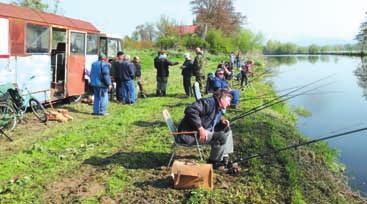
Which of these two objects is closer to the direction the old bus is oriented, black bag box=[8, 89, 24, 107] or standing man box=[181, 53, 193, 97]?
the standing man

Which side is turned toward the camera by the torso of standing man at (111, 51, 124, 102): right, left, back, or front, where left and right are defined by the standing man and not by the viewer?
right

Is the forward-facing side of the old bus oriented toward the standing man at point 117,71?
yes

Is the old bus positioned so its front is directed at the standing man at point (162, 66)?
yes

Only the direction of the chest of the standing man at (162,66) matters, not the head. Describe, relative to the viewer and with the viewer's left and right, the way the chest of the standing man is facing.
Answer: facing away from the viewer

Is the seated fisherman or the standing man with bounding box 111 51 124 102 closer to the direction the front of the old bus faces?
the standing man

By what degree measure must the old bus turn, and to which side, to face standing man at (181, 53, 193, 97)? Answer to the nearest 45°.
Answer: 0° — it already faces them

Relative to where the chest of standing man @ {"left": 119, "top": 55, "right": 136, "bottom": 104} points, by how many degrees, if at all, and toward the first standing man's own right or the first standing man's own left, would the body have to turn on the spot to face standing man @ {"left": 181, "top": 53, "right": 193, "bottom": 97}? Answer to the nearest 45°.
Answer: approximately 45° to the first standing man's own right
